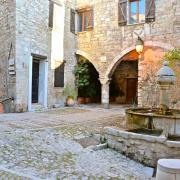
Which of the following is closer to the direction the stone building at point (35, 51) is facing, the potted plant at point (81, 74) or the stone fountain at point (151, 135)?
the stone fountain

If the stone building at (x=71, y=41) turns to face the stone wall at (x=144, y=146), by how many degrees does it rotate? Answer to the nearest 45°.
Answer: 0° — it already faces it

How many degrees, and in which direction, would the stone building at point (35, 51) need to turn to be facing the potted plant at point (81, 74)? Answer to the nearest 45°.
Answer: approximately 90° to its left

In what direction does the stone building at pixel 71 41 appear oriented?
toward the camera

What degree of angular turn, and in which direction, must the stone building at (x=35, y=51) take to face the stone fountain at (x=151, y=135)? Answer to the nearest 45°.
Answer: approximately 45° to its right

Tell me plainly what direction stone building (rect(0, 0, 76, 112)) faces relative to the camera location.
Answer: facing the viewer and to the right of the viewer

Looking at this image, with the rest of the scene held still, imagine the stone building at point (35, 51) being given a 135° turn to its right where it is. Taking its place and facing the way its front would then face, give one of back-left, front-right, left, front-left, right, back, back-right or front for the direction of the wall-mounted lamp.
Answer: back
